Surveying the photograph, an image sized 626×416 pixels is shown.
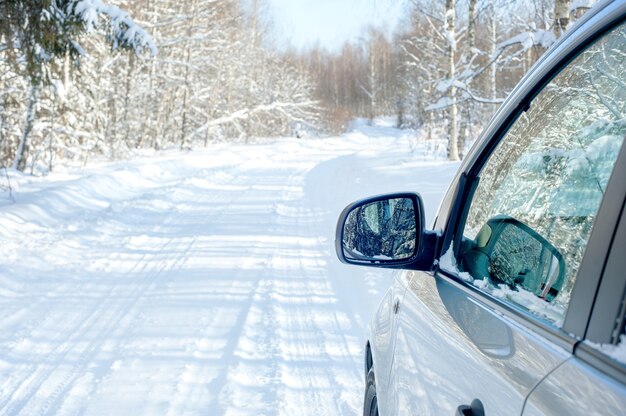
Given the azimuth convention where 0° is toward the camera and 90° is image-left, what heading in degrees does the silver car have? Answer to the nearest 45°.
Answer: approximately 135°

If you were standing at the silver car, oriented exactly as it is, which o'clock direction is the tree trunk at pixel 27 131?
The tree trunk is roughly at 12 o'clock from the silver car.

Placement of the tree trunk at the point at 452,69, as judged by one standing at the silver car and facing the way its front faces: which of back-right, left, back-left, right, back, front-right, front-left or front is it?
front-right

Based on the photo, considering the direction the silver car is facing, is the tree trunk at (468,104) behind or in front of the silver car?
in front

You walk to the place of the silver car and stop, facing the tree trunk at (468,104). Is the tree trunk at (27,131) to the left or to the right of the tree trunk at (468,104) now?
left
